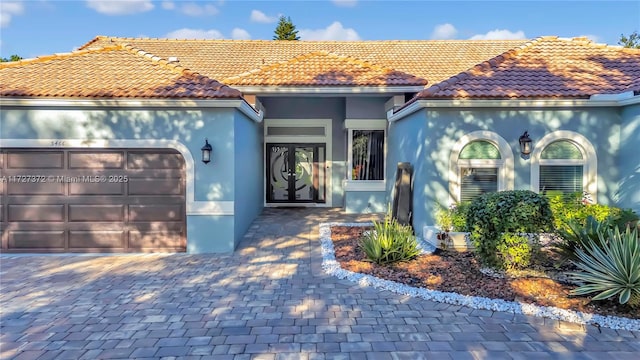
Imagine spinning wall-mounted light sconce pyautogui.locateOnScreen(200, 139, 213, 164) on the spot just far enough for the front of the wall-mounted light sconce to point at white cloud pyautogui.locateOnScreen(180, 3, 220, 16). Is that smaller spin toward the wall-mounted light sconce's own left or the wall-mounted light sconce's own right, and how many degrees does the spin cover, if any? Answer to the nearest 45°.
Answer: approximately 180°

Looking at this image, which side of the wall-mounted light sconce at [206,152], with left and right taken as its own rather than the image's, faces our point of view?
front

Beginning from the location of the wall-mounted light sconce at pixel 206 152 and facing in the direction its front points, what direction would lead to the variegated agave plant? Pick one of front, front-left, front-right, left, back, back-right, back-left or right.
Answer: front-left

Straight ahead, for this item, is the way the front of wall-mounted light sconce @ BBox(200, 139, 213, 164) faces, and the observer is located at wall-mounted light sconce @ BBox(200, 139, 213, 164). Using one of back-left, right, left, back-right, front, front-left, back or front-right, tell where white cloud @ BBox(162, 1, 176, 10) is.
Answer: back

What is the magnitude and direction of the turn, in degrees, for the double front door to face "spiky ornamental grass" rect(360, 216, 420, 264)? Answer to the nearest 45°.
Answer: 0° — it already faces it

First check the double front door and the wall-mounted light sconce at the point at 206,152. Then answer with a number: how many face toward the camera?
2

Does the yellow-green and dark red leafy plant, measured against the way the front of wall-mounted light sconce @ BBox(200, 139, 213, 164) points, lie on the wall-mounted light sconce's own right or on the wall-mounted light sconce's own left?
on the wall-mounted light sconce's own left

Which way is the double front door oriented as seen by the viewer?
toward the camera

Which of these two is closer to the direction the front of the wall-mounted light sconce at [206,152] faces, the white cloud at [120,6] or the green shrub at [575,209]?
the green shrub

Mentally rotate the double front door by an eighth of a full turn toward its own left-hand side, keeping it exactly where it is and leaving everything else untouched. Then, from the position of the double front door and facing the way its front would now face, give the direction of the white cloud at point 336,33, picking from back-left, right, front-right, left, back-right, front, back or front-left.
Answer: back-left

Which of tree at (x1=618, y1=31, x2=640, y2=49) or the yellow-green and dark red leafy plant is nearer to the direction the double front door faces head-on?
the yellow-green and dark red leafy plant

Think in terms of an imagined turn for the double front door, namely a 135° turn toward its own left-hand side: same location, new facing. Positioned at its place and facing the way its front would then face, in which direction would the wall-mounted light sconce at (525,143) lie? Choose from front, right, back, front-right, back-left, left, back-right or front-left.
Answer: right

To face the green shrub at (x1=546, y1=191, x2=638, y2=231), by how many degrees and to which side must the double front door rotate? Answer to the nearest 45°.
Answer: approximately 45° to its left
